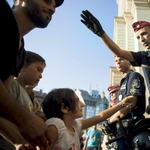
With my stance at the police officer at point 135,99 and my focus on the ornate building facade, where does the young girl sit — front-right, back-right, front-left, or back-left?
back-left

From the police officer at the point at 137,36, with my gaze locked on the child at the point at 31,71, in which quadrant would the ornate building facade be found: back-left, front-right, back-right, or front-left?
back-right

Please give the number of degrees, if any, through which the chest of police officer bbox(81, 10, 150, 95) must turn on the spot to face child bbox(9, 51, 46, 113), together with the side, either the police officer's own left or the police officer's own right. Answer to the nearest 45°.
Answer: approximately 45° to the police officer's own right

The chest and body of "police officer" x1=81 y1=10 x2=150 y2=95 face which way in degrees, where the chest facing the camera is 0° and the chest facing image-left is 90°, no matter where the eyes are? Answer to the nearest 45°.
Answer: approximately 45°

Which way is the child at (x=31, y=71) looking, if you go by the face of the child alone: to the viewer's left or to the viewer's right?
to the viewer's right

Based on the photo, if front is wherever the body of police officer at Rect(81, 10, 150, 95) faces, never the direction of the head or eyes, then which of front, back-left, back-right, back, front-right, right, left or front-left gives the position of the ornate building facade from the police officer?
back-right

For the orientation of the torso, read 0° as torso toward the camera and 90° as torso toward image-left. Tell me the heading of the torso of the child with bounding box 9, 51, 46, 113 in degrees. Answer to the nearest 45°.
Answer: approximately 315°

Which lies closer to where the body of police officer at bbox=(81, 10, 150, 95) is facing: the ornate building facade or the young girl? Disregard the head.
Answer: the young girl

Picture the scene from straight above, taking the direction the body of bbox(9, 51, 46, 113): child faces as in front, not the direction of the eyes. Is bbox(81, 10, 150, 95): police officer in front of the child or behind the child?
in front

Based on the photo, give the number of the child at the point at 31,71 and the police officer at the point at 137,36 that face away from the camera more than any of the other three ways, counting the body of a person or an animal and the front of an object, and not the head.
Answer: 0

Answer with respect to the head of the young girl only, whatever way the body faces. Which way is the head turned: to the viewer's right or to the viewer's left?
to the viewer's right
